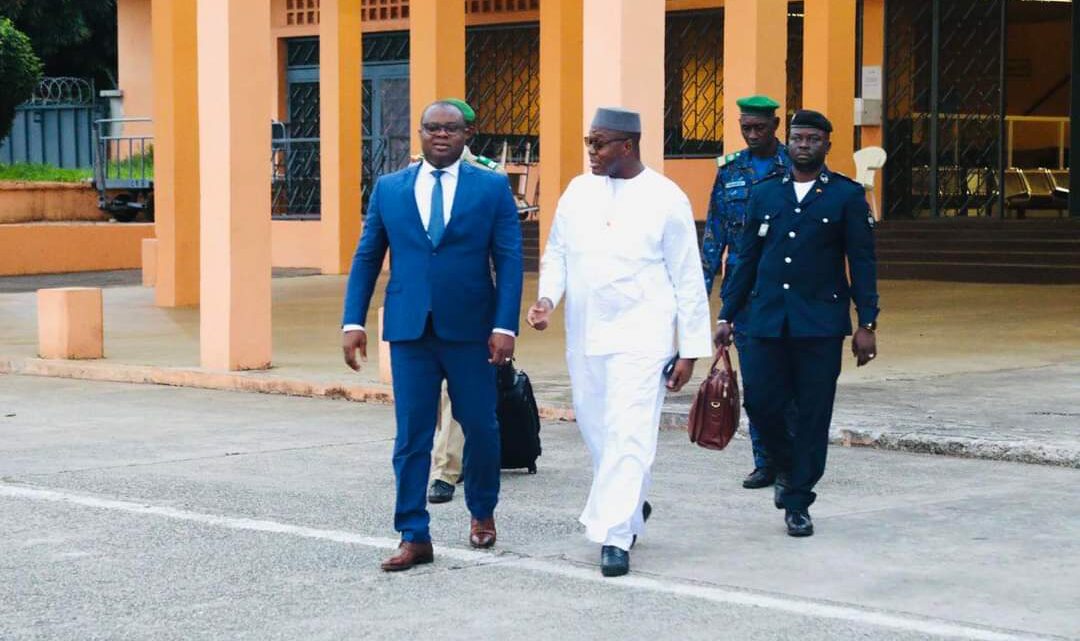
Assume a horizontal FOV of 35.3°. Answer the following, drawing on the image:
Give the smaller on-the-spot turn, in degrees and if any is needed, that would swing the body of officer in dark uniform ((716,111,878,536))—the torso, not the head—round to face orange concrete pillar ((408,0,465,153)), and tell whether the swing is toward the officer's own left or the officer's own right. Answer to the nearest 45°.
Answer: approximately 180°

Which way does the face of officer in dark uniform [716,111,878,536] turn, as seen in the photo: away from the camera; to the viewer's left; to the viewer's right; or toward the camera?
toward the camera

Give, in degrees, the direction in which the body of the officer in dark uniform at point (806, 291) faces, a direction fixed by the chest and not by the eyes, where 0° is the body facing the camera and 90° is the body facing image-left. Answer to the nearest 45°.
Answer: approximately 0°

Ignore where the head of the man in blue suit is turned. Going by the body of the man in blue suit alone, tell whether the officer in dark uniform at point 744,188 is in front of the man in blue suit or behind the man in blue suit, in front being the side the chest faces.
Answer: behind

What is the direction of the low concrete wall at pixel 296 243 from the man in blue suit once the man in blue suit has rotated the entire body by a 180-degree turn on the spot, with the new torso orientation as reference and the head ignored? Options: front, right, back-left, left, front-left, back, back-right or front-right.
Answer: front

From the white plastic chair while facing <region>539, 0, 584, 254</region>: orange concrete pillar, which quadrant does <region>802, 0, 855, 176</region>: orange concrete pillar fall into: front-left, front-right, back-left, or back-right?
front-left

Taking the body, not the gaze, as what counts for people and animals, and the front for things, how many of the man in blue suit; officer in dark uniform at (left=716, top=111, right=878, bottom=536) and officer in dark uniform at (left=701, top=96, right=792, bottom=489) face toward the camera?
3

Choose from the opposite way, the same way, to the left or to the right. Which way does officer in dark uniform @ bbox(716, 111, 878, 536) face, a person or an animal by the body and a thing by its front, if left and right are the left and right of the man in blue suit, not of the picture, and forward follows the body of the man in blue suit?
the same way

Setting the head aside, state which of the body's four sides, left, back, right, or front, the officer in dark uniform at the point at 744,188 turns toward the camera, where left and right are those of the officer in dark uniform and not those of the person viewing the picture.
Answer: front

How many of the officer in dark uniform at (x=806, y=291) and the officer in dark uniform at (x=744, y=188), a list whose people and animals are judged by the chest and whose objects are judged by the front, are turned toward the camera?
2

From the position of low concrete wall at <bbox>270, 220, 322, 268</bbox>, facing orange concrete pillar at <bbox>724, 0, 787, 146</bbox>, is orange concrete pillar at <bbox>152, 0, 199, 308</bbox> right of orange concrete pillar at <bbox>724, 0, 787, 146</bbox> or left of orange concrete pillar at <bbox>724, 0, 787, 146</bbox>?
right

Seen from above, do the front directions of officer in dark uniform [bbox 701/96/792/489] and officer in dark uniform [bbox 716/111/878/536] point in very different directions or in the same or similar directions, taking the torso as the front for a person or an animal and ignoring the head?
same or similar directions

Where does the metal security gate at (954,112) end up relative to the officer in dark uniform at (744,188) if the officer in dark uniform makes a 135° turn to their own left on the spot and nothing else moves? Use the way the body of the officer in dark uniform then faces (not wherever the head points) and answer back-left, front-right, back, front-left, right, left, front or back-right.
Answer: front-left

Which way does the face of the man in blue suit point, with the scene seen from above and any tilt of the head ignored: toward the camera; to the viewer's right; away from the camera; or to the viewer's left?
toward the camera

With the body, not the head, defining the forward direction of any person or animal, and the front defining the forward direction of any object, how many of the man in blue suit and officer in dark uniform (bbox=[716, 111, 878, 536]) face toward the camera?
2

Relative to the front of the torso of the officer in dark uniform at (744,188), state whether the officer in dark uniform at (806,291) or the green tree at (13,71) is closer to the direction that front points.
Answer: the officer in dark uniform

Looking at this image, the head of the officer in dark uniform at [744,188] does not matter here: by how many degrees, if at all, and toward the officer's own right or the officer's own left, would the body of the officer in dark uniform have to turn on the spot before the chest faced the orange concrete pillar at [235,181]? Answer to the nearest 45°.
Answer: approximately 135° to the officer's own right

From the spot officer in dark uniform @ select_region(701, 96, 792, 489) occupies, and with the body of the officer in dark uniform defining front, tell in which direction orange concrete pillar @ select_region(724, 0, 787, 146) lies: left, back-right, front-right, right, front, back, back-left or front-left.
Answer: back

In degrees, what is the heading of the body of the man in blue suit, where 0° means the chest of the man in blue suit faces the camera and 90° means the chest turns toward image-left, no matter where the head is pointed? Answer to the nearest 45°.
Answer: approximately 0°
